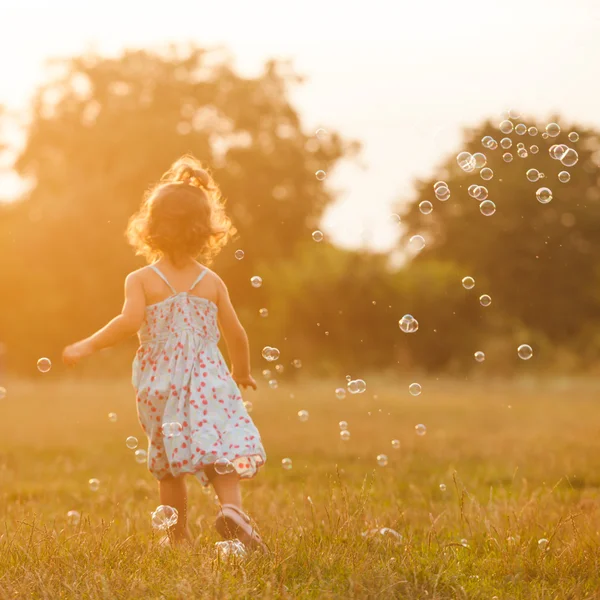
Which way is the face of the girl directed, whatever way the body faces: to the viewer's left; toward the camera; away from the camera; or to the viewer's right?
away from the camera

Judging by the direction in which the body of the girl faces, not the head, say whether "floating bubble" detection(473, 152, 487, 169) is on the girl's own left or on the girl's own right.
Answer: on the girl's own right

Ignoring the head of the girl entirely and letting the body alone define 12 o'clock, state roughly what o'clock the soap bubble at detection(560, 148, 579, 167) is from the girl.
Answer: The soap bubble is roughly at 2 o'clock from the girl.

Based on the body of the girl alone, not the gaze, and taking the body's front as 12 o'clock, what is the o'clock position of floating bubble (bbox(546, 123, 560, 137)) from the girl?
The floating bubble is roughly at 2 o'clock from the girl.

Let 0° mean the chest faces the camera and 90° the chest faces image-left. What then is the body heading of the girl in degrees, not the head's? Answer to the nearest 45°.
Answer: approximately 180°
